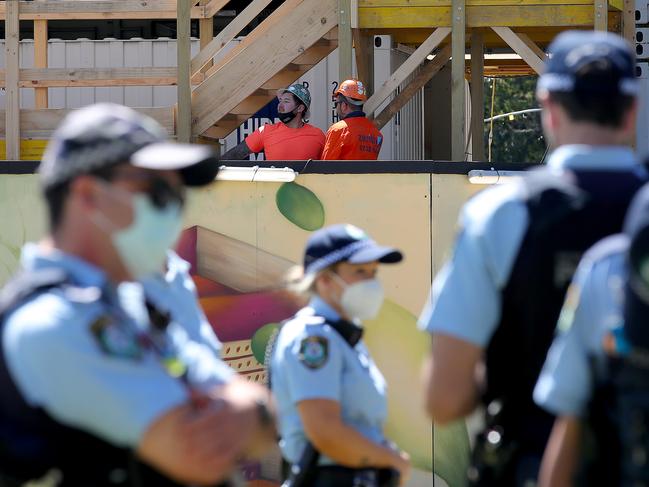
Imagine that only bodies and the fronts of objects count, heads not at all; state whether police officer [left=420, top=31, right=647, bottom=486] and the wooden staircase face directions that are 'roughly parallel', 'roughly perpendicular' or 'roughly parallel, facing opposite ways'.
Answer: roughly perpendicular

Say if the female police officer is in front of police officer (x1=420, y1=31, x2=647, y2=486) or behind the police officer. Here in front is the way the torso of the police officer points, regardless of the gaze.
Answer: in front

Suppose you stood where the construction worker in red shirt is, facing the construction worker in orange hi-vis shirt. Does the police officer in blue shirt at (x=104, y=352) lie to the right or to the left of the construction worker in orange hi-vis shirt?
right

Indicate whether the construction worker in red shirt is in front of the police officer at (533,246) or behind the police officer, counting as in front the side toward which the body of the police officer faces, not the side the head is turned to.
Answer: in front

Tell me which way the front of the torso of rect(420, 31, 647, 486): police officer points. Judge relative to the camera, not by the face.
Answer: away from the camera
